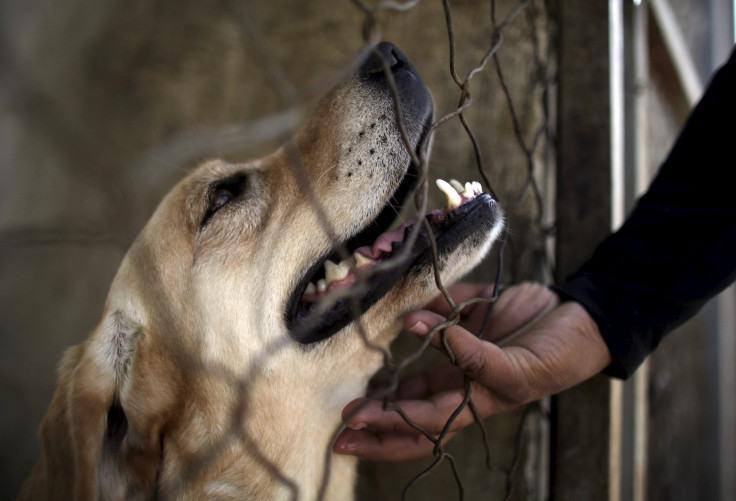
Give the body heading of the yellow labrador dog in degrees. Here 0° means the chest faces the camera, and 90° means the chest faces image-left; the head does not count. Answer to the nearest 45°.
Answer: approximately 270°
